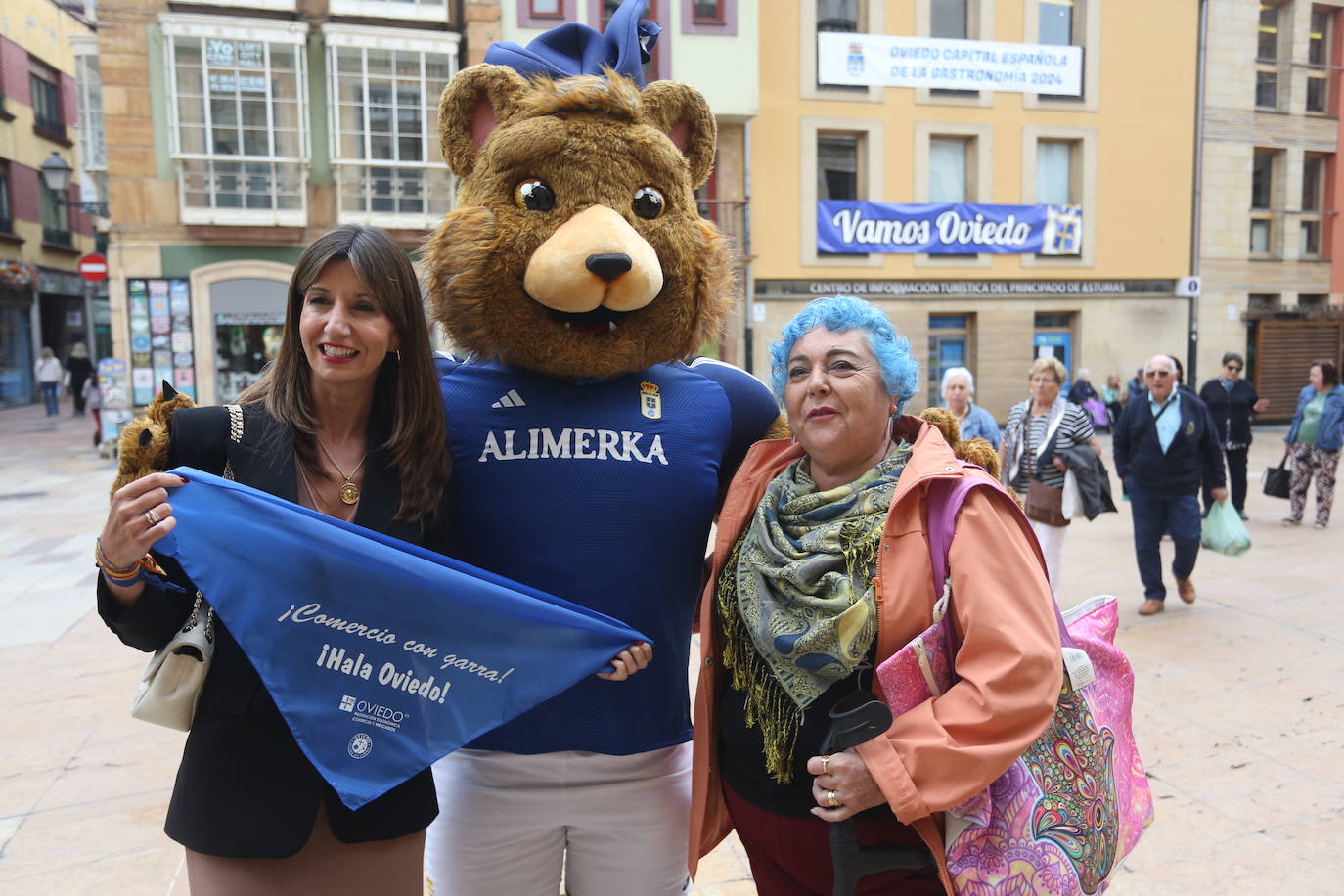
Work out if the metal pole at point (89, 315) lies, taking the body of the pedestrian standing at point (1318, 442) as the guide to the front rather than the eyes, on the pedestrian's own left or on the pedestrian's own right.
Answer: on the pedestrian's own right

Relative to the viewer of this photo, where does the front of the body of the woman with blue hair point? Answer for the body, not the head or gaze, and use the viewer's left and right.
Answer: facing the viewer and to the left of the viewer

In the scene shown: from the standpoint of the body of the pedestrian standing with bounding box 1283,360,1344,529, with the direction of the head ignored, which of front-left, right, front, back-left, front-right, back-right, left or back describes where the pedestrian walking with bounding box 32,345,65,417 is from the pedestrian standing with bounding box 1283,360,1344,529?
front-right

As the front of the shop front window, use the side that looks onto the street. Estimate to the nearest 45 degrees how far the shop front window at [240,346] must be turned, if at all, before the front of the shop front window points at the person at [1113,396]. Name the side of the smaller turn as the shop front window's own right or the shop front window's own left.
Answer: approximately 90° to the shop front window's own left

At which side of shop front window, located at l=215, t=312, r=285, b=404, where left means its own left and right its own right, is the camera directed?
front

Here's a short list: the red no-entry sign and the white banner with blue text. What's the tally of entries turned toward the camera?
2

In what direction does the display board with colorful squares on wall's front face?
toward the camera

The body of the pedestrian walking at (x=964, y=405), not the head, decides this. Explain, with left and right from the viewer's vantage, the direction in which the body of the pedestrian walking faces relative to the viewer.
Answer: facing the viewer

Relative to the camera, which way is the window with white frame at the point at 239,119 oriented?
toward the camera

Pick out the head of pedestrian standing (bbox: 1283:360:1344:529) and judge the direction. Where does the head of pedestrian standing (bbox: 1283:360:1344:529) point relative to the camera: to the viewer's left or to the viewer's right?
to the viewer's left

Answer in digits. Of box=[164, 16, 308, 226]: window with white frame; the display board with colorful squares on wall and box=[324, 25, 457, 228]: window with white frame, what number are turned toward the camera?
3
